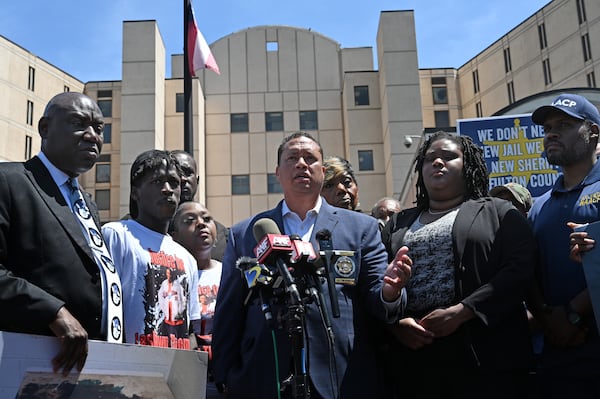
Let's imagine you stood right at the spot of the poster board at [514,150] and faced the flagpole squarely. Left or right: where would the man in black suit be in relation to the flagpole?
left

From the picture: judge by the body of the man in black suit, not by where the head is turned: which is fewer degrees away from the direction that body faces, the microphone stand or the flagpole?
the microphone stand

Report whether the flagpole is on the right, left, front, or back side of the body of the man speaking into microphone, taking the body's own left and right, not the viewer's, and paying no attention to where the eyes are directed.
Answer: back

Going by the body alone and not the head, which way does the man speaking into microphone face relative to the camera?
toward the camera

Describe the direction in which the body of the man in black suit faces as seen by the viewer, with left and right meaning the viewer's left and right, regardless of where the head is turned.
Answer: facing the viewer and to the right of the viewer

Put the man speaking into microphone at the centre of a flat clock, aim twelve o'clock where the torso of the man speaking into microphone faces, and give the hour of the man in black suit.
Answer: The man in black suit is roughly at 2 o'clock from the man speaking into microphone.

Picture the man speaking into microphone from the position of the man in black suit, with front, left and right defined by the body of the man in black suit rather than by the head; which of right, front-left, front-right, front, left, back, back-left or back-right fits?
front-left

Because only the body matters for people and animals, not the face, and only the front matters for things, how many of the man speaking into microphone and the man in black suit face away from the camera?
0

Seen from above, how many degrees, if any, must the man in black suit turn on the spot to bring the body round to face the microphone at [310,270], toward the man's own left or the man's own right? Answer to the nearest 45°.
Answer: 0° — they already face it

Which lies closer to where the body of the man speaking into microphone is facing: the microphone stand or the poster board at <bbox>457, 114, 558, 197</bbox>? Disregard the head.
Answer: the microphone stand

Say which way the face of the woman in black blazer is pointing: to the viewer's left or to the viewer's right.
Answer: to the viewer's left

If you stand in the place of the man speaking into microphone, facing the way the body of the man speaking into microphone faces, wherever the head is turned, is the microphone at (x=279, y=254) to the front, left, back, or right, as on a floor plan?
front

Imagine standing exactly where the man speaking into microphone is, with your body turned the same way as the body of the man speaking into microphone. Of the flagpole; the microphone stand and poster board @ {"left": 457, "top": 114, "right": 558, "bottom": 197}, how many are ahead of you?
1
